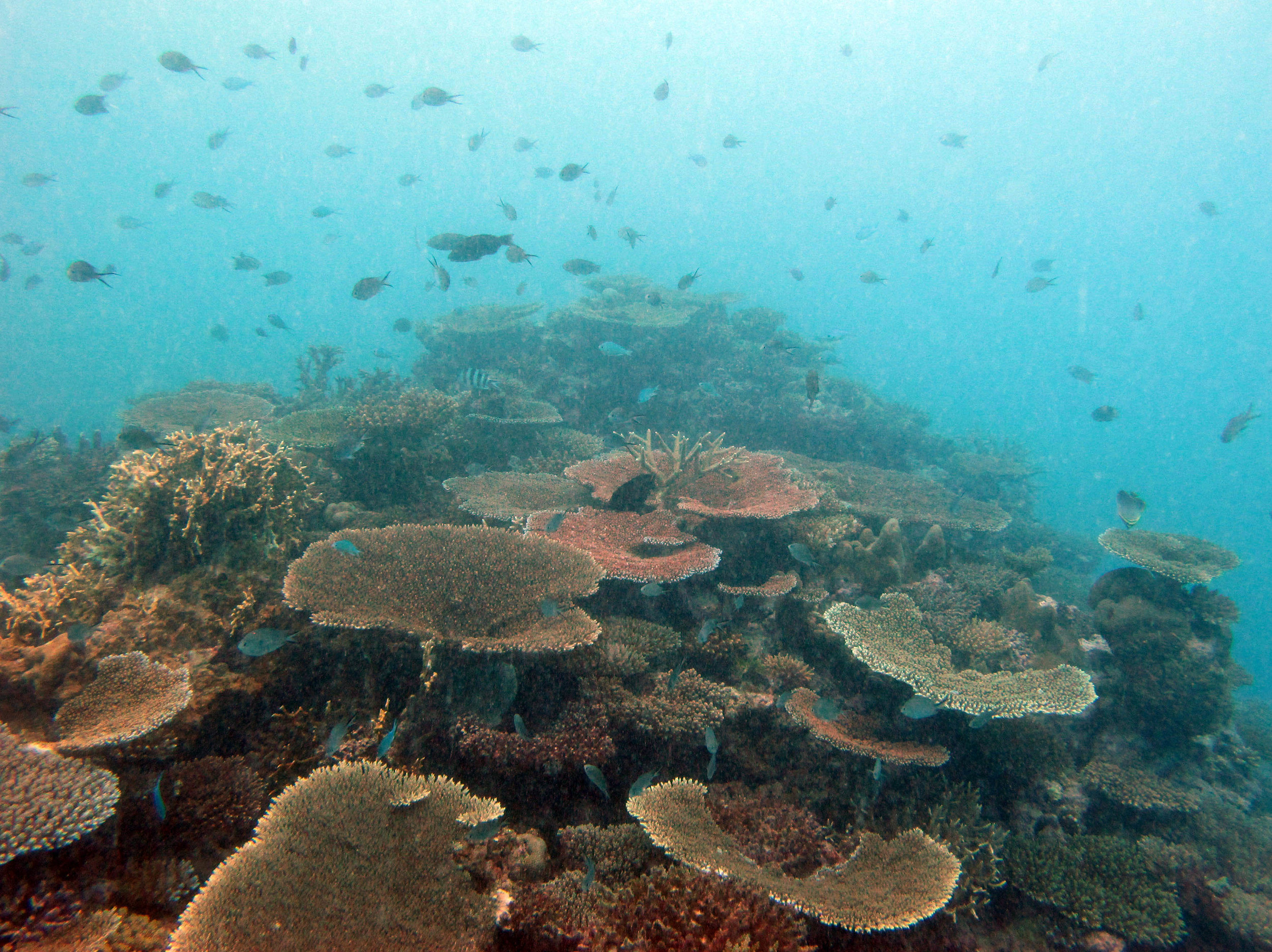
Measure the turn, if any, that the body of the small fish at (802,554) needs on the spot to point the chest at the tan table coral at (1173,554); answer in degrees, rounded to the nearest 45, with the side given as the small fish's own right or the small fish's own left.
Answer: approximately 135° to the small fish's own right

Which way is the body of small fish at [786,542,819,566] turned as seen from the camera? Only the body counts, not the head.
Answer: to the viewer's left

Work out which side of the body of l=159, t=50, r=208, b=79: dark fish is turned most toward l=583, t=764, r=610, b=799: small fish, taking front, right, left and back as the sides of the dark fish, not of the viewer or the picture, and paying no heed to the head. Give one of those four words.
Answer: left

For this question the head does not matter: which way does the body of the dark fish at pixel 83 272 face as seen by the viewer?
to the viewer's left

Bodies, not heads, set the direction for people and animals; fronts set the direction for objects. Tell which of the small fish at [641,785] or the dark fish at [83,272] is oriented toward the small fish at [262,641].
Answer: the small fish at [641,785]

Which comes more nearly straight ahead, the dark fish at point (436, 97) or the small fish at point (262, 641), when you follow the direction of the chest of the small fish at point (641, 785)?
the small fish

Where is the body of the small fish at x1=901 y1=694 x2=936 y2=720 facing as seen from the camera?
to the viewer's left

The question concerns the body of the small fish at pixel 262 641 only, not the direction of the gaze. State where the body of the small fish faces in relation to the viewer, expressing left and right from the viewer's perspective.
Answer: facing to the left of the viewer

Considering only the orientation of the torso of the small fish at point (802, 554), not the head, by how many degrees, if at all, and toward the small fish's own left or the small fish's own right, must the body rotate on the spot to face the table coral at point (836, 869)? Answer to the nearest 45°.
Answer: approximately 90° to the small fish's own left

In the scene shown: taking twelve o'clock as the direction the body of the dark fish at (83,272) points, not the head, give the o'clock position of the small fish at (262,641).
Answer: The small fish is roughly at 9 o'clock from the dark fish.
